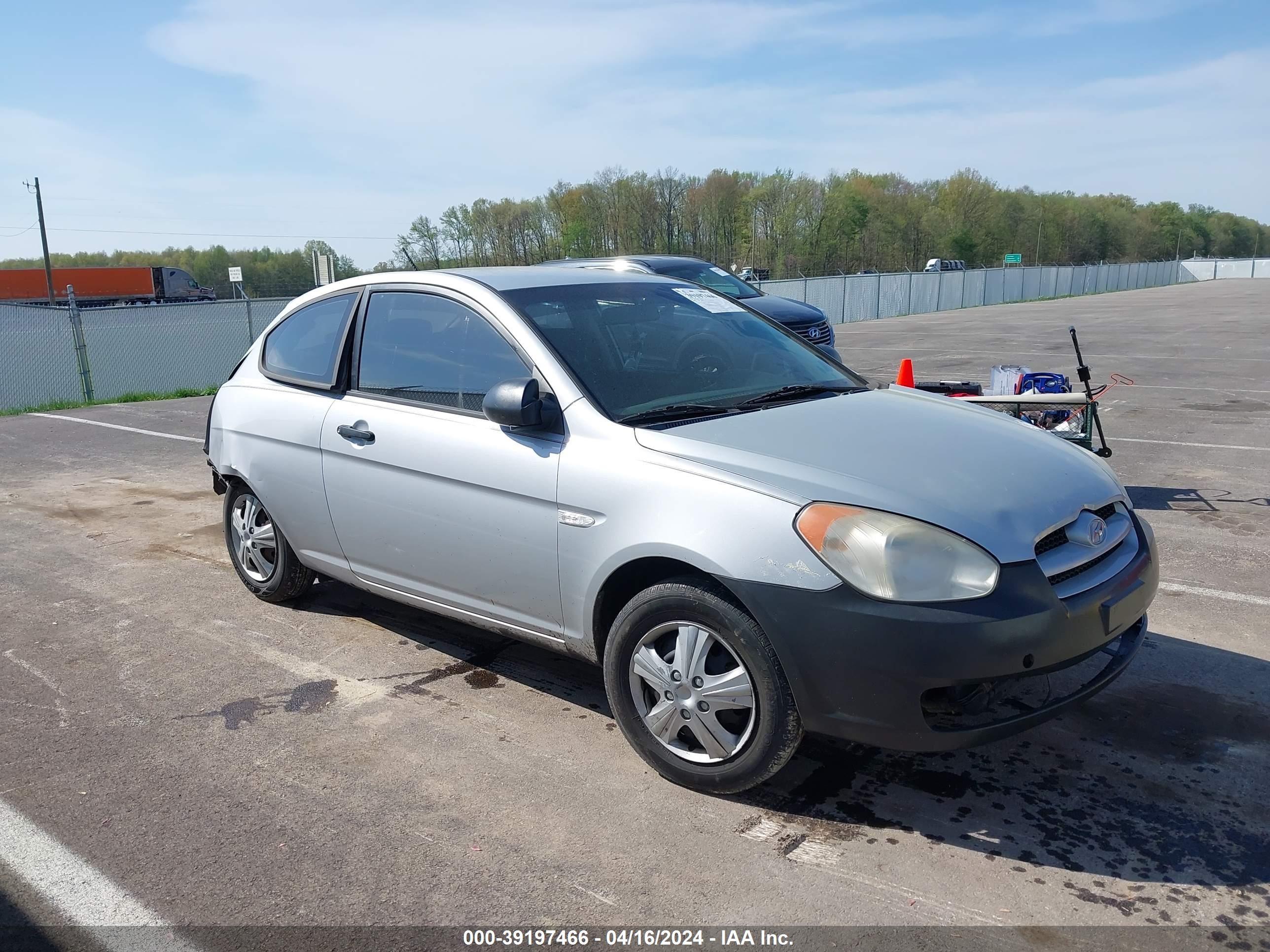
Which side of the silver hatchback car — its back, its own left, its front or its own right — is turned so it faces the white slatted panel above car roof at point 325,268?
back

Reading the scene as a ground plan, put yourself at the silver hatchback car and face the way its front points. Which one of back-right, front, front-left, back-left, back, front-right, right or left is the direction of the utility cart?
left

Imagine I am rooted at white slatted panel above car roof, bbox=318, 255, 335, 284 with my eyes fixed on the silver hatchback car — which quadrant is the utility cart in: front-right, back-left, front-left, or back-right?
front-left

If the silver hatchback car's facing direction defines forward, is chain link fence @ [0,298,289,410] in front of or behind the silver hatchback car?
behind
